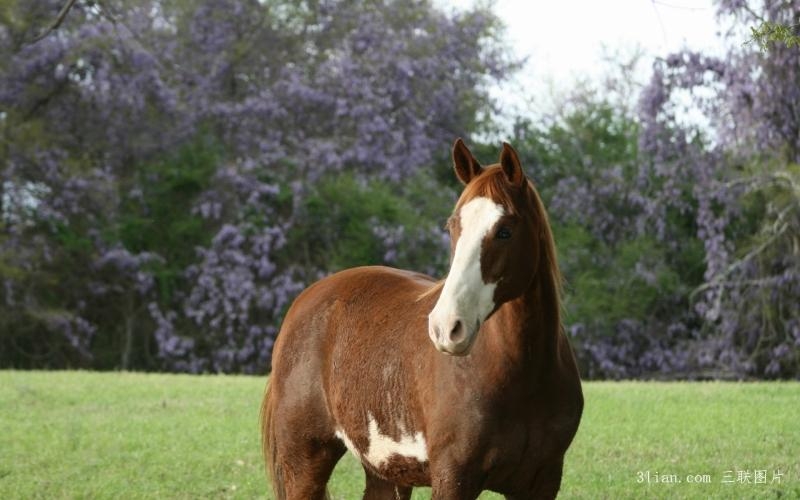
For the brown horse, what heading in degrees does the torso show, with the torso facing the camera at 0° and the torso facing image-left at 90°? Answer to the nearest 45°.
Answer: approximately 315°

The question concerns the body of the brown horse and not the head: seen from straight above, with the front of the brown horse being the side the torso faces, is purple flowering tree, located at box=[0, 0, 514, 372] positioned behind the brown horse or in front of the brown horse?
behind
